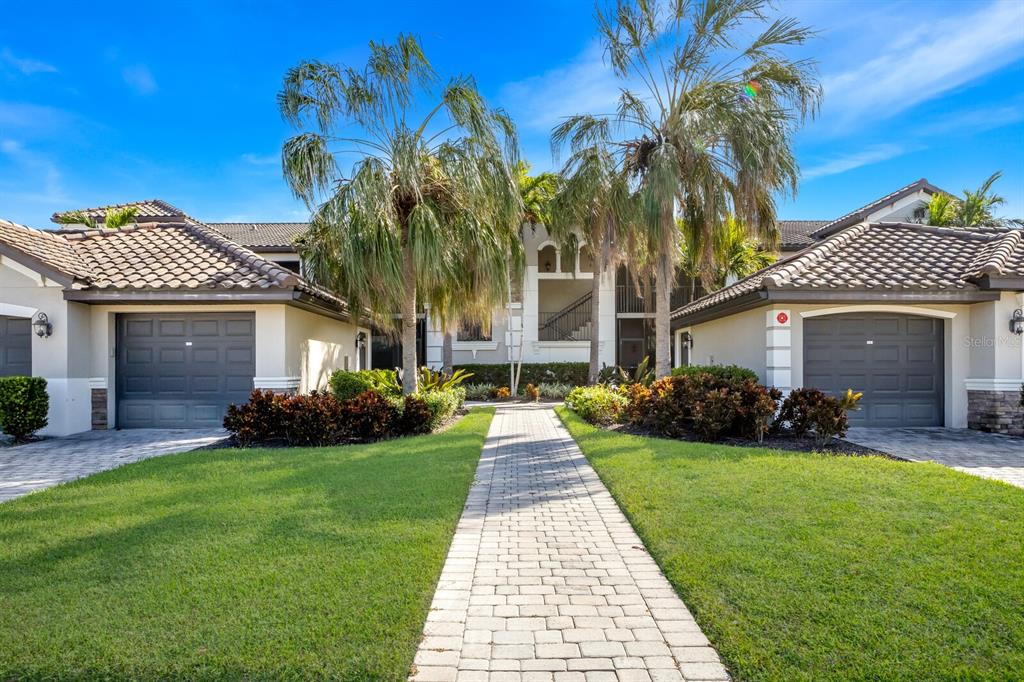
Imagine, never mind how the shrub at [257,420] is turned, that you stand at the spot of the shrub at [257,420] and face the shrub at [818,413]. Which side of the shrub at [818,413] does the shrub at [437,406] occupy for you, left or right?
left

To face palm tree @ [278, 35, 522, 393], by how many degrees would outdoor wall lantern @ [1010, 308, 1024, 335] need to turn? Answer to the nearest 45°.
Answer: approximately 90° to its right

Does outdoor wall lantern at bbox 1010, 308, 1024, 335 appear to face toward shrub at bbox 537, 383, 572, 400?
no

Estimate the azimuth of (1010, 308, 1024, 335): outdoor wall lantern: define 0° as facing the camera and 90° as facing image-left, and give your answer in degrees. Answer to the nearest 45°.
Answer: approximately 315°

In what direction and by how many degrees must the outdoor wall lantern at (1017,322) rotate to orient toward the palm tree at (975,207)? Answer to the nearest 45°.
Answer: approximately 135° to its left

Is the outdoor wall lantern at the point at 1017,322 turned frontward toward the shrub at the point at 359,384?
no

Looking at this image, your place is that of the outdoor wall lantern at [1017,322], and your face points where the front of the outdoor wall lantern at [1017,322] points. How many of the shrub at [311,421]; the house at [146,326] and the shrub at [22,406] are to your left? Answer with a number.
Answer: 0

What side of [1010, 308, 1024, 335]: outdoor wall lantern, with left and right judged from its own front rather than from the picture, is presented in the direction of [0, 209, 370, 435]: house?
right

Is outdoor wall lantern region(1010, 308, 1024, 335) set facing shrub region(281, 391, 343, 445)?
no

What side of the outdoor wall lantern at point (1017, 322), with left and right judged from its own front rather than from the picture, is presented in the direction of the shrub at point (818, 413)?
right

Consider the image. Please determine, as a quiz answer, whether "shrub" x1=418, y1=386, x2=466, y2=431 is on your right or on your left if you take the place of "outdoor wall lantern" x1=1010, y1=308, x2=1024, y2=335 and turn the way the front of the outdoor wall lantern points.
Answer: on your right
